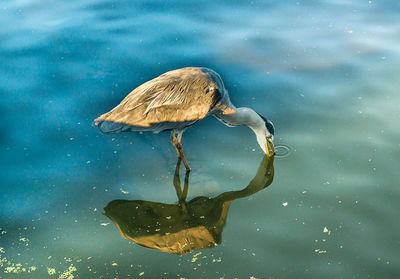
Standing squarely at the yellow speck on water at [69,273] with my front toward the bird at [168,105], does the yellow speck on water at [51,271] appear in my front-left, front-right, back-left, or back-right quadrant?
back-left

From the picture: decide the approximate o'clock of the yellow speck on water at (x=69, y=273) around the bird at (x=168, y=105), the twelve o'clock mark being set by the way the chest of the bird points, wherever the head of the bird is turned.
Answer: The yellow speck on water is roughly at 4 o'clock from the bird.

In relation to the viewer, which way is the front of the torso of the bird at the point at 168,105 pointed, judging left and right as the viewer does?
facing to the right of the viewer

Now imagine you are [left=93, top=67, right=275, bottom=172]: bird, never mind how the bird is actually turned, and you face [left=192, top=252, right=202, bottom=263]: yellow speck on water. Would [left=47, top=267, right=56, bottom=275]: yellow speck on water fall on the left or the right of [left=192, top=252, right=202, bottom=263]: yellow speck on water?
right

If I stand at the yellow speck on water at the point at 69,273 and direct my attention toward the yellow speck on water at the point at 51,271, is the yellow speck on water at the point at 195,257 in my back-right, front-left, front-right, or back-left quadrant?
back-right

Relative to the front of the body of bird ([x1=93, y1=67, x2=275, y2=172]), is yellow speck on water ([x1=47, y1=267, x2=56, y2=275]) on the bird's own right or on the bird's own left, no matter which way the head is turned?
on the bird's own right

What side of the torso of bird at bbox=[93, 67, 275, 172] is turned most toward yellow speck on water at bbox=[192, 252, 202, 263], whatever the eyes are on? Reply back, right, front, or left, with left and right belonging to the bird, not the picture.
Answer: right
